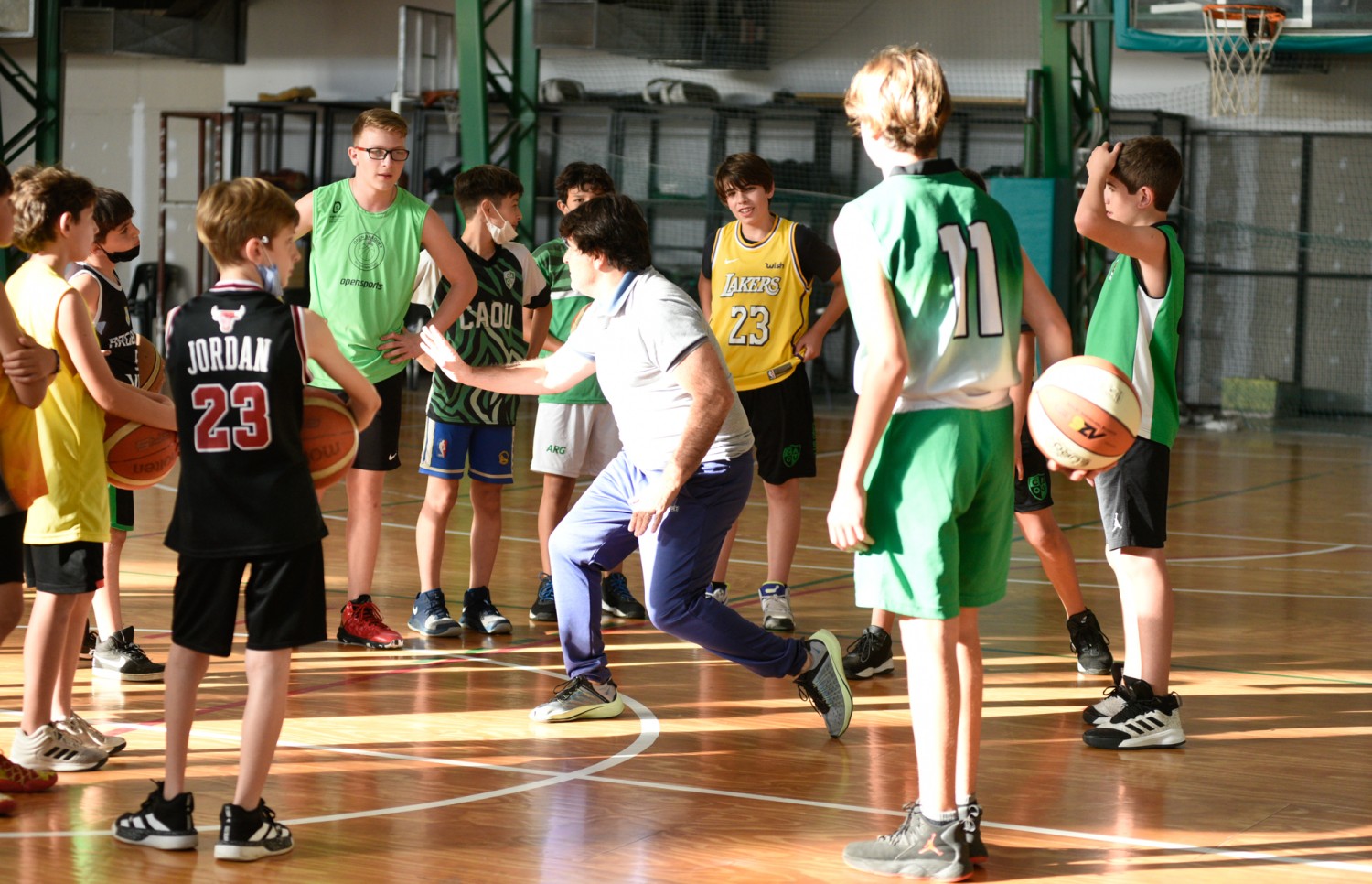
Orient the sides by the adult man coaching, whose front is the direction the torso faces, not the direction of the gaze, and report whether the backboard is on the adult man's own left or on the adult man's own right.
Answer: on the adult man's own right

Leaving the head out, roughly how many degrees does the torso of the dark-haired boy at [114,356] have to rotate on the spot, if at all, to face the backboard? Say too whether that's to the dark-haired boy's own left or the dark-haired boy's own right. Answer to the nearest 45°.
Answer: approximately 90° to the dark-haired boy's own left

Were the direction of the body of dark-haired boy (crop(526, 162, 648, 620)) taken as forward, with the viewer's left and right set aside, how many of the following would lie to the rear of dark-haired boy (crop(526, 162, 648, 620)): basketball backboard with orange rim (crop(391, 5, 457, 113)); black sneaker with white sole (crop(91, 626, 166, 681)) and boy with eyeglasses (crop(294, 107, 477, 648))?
1

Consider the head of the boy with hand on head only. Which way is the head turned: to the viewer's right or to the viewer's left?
to the viewer's left

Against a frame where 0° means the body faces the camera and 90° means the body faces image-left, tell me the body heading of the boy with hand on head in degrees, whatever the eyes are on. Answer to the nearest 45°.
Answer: approximately 90°

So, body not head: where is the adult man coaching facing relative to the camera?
to the viewer's left

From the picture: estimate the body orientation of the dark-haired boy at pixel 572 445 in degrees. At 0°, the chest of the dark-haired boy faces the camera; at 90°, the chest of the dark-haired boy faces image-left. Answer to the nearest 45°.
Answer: approximately 0°

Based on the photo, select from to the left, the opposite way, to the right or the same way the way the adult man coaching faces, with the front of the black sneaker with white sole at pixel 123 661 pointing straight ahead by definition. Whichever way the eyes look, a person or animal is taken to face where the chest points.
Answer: the opposite way

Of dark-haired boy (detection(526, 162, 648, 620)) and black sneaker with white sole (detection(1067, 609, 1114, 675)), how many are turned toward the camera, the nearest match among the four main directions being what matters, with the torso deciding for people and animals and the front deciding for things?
2

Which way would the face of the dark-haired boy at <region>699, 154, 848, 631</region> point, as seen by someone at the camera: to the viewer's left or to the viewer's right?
to the viewer's left

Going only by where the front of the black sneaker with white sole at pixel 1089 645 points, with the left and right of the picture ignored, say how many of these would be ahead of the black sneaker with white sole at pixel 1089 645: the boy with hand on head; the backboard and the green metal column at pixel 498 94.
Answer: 1

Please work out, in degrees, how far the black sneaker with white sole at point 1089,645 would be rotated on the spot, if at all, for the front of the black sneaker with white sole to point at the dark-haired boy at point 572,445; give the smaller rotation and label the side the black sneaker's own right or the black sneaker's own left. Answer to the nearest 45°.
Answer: approximately 90° to the black sneaker's own right

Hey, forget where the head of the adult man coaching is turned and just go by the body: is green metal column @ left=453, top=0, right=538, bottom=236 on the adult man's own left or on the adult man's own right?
on the adult man's own right

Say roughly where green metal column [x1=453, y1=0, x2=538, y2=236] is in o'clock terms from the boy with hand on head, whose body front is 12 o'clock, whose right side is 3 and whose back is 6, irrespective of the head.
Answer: The green metal column is roughly at 2 o'clock from the boy with hand on head.
